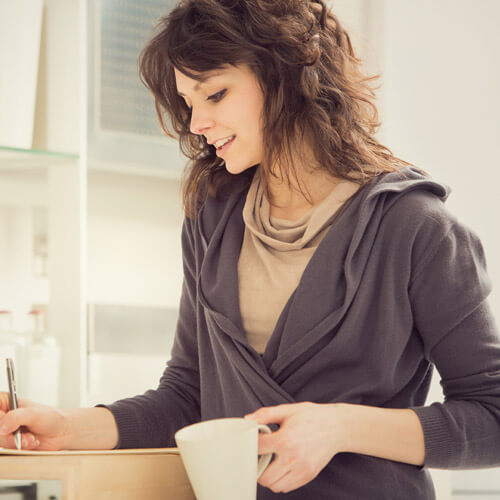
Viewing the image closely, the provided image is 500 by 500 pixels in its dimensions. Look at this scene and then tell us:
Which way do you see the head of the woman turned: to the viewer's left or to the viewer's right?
to the viewer's left

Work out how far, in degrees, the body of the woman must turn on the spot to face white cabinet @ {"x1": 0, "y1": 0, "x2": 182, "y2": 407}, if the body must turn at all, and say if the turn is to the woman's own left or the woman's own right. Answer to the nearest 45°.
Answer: approximately 90° to the woman's own right

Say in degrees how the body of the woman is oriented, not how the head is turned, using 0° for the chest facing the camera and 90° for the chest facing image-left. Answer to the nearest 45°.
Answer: approximately 45°

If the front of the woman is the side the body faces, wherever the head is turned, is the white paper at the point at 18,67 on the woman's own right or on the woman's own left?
on the woman's own right

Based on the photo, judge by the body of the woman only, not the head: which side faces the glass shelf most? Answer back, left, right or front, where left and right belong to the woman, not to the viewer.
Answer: right
